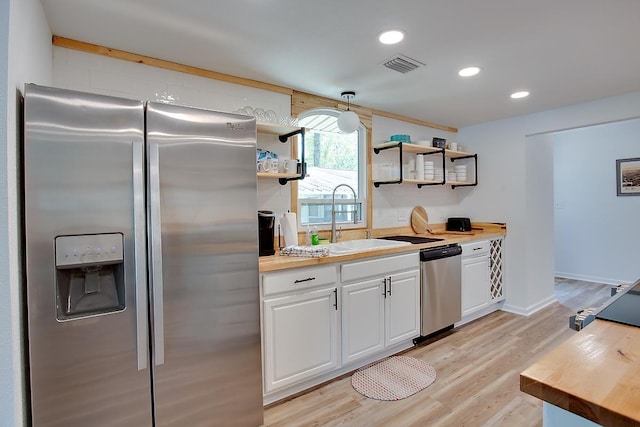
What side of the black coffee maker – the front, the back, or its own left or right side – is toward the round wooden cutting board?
left

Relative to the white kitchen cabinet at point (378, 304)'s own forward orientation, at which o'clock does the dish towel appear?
The dish towel is roughly at 3 o'clock from the white kitchen cabinet.

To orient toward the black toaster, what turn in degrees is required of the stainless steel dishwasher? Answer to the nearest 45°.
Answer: approximately 135° to its left

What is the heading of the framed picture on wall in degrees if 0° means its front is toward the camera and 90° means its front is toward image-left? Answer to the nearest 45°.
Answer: approximately 0°

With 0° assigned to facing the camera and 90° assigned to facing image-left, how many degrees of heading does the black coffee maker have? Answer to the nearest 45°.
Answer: approximately 315°

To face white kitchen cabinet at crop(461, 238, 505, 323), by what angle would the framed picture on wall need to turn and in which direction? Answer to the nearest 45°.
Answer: approximately 45° to its right

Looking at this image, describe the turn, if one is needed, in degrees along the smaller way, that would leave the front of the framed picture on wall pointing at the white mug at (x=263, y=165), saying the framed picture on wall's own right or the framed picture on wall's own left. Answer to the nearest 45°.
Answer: approximately 45° to the framed picture on wall's own right

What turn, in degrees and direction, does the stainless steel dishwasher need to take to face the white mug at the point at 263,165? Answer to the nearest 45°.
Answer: approximately 90° to its right

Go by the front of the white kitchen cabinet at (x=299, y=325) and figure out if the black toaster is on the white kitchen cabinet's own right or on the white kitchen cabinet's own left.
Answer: on the white kitchen cabinet's own left
